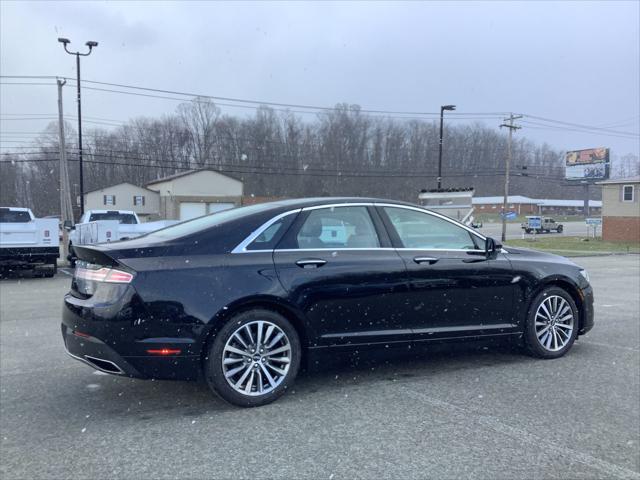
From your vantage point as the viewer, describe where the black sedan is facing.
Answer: facing away from the viewer and to the right of the viewer

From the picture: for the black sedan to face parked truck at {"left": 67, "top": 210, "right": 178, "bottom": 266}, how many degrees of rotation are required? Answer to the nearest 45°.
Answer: approximately 90° to its left

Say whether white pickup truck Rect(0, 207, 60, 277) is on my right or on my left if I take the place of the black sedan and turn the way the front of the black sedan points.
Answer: on my left
